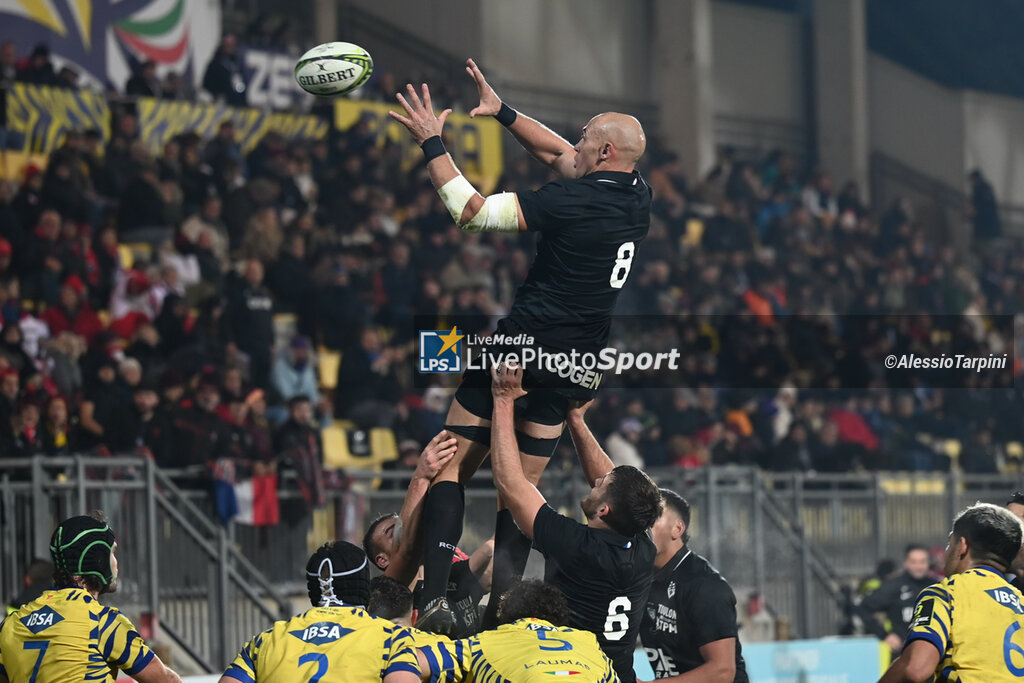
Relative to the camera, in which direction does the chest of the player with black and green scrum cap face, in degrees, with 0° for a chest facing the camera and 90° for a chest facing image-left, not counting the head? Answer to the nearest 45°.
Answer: approximately 225°

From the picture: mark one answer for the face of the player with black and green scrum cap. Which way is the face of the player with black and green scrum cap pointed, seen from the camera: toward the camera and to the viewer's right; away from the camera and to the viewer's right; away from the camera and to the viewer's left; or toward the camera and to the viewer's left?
away from the camera and to the viewer's right

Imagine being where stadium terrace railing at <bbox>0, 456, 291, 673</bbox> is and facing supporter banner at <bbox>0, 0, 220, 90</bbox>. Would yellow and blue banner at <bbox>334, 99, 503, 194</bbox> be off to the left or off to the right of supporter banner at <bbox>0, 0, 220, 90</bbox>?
right

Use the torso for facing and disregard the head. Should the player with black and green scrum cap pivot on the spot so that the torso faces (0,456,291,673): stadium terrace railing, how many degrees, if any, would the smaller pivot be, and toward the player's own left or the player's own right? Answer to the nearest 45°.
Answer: approximately 45° to the player's own left

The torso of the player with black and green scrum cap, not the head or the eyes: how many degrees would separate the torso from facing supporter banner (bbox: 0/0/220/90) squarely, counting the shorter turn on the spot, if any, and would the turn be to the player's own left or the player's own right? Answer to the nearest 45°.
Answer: approximately 45° to the player's own left

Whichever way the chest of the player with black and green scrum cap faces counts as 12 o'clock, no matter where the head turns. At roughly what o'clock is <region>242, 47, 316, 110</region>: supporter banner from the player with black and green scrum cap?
The supporter banner is roughly at 11 o'clock from the player with black and green scrum cap.
